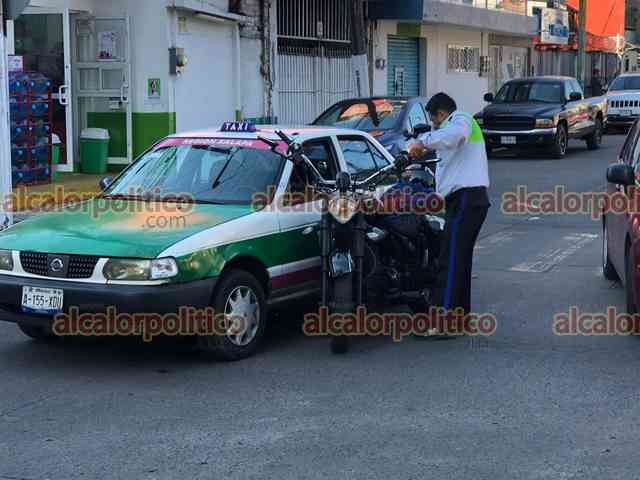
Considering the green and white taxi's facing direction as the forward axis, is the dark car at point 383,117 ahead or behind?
behind

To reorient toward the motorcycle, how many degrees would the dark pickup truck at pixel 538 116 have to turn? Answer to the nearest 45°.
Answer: approximately 45° to its left

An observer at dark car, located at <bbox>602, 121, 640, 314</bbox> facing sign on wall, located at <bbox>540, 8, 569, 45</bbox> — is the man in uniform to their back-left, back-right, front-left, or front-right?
back-left

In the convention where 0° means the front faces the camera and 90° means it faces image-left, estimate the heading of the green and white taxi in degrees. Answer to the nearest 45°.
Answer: approximately 45°

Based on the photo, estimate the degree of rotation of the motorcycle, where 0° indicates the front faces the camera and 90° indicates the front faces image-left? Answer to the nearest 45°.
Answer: approximately 45°
